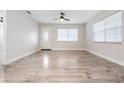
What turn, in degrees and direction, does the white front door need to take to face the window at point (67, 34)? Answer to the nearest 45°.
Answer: approximately 90° to its left

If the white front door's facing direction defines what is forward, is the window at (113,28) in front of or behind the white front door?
in front

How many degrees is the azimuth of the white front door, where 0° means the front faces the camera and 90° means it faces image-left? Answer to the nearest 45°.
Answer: approximately 0°
